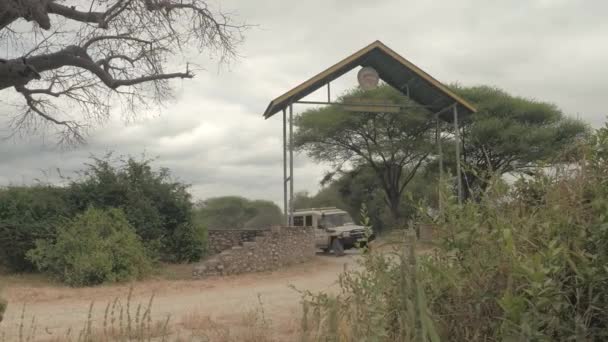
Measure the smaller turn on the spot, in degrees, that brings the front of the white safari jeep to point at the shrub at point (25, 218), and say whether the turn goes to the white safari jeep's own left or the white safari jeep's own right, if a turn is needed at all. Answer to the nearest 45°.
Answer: approximately 90° to the white safari jeep's own right

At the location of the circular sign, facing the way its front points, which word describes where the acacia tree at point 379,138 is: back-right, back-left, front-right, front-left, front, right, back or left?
back

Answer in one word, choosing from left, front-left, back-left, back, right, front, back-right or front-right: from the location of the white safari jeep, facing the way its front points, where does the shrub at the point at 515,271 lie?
front-right

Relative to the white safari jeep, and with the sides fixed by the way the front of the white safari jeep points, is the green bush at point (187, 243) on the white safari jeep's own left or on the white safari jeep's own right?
on the white safari jeep's own right

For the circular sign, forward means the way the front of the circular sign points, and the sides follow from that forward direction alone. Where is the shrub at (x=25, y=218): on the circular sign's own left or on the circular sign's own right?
on the circular sign's own right

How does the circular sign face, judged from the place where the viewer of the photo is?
facing the viewer

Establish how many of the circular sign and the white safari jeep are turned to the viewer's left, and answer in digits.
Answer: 0

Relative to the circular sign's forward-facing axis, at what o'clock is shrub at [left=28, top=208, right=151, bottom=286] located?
The shrub is roughly at 2 o'clock from the circular sign.

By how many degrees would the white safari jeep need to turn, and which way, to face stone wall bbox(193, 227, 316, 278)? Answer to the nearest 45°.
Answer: approximately 45° to its right

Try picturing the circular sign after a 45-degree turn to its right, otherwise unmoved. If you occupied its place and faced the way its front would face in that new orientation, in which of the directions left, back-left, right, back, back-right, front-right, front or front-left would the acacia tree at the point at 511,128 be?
back

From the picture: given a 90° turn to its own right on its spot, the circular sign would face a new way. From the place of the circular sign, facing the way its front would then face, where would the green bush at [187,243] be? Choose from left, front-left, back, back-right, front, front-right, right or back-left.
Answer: front

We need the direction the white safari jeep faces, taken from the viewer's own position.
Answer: facing the viewer and to the right of the viewer
